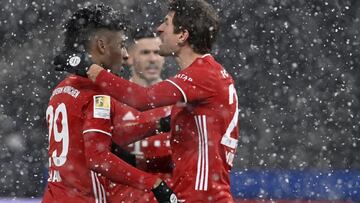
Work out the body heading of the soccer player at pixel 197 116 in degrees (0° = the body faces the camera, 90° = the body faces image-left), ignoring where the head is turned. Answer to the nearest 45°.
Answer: approximately 90°

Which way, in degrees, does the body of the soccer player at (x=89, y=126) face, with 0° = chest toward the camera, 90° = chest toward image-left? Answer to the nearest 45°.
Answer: approximately 225°
